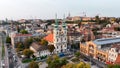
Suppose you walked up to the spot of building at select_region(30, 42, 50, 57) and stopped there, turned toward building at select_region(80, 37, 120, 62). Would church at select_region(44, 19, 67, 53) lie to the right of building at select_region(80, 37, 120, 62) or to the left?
left

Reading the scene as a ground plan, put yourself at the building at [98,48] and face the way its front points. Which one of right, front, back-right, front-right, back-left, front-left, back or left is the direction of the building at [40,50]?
front-right

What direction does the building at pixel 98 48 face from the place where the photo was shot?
facing the viewer and to the left of the viewer
